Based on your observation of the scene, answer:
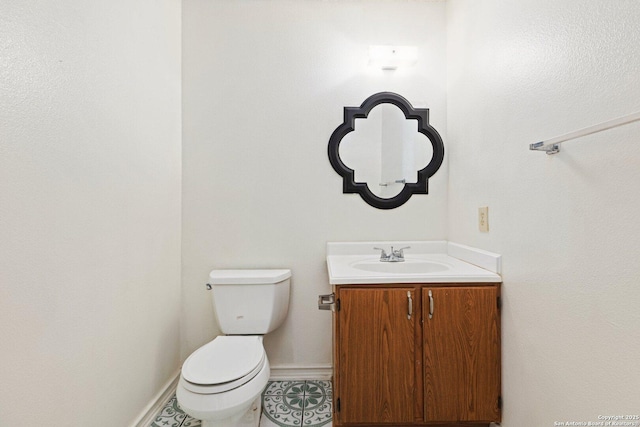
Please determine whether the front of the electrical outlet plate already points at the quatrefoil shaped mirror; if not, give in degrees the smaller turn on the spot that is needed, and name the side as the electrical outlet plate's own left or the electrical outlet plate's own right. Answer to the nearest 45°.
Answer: approximately 45° to the electrical outlet plate's own right

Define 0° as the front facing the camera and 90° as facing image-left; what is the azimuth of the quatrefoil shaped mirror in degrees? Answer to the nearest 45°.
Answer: approximately 0°

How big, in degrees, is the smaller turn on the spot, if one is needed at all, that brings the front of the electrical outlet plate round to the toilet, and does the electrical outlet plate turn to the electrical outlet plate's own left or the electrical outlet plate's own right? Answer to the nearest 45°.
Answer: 0° — it already faces it

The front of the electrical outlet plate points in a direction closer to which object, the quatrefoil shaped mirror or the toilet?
the toilet

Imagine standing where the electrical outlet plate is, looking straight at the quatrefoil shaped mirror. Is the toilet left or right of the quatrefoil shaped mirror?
left

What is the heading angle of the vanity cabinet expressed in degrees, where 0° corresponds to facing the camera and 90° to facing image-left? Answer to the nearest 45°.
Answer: approximately 0°

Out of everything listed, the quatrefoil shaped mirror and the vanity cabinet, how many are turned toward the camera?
2
